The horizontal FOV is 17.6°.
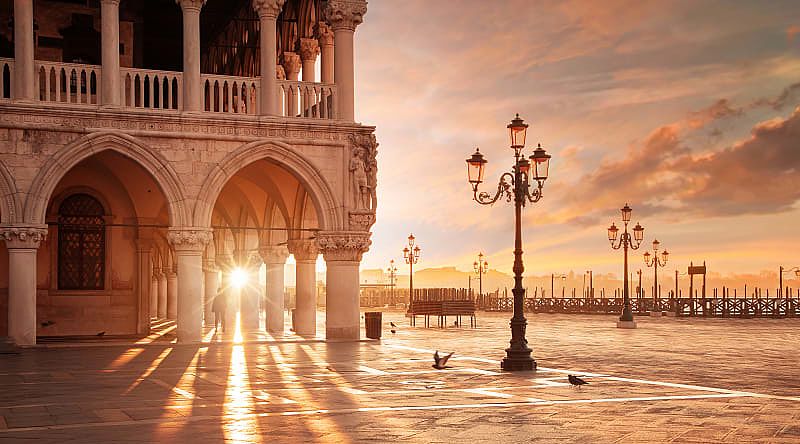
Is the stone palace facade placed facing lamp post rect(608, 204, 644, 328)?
no

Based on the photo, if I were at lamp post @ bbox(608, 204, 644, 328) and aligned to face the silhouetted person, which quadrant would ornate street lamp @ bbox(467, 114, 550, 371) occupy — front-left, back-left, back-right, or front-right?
front-left

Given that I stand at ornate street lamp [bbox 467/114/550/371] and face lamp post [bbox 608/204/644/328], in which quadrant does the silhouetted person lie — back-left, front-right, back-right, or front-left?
front-left

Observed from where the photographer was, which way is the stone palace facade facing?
facing the viewer

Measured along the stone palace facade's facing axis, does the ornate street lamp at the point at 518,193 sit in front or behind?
in front
